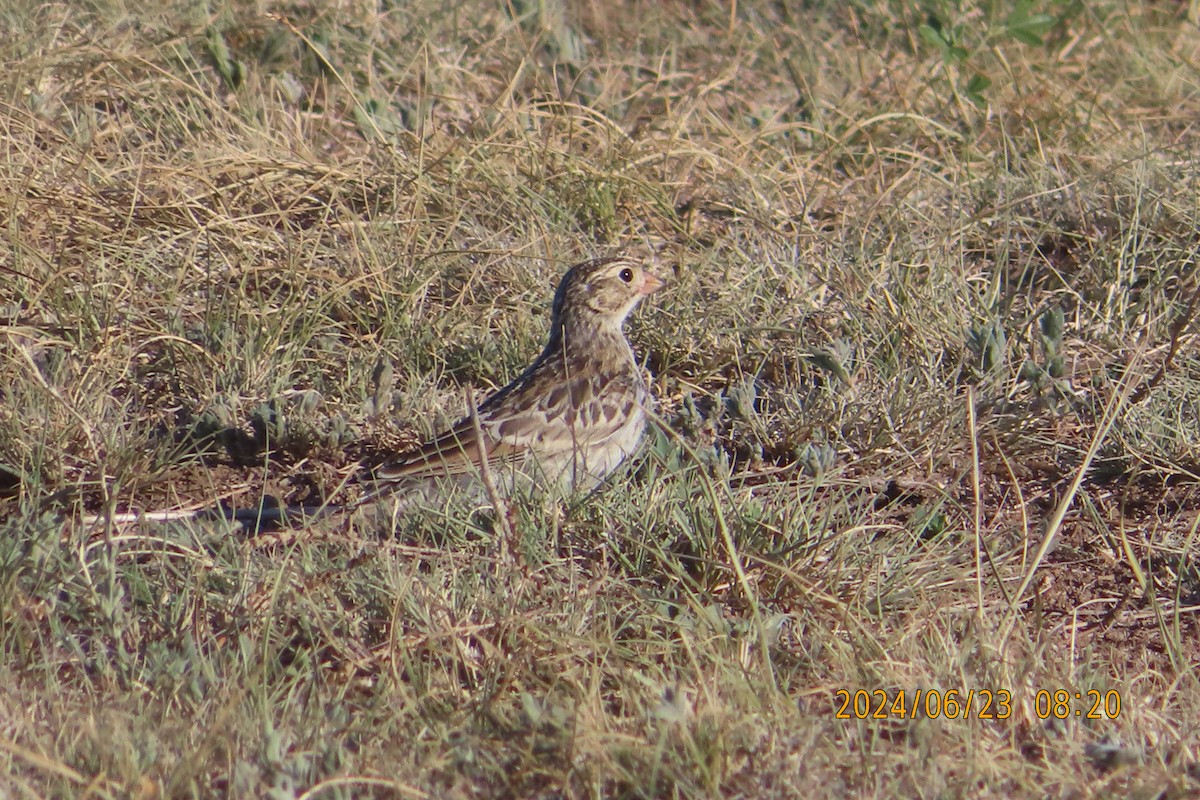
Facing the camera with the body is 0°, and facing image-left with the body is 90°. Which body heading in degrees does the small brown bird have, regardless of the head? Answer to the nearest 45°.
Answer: approximately 270°
